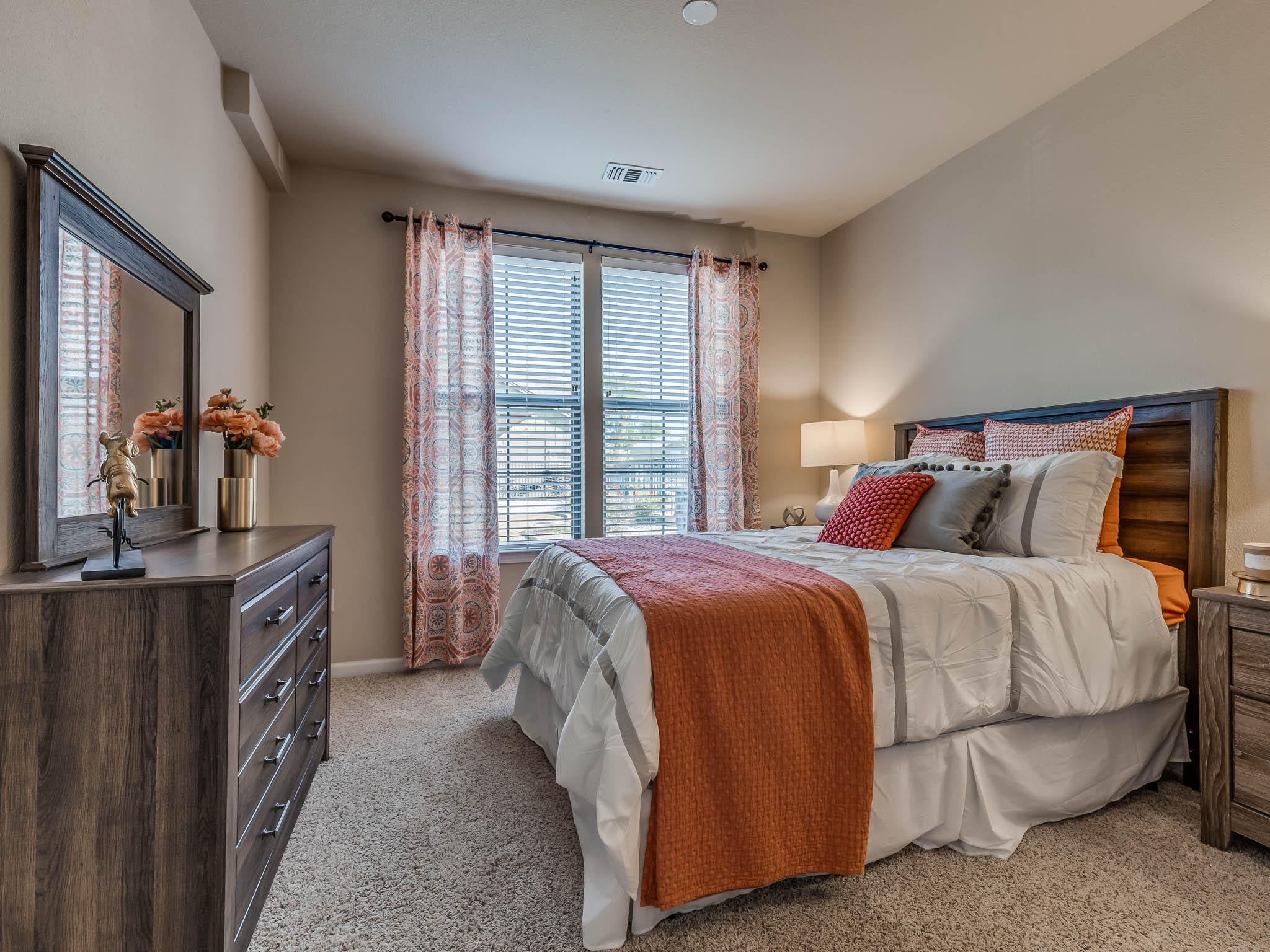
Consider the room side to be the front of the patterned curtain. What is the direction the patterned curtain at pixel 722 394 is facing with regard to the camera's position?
facing the viewer

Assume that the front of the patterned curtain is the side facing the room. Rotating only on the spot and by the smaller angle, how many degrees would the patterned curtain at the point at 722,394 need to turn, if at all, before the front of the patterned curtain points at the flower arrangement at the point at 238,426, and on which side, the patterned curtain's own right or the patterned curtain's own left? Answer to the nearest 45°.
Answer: approximately 45° to the patterned curtain's own right

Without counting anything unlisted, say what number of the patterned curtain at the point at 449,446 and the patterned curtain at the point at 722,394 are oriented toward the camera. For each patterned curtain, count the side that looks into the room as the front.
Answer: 2

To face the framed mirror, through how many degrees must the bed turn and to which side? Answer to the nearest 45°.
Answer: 0° — it already faces it

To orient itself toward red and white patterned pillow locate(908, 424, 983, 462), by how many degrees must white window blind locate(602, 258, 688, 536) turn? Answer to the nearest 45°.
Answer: approximately 45° to its left

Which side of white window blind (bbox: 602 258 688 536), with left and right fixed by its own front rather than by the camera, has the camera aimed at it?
front

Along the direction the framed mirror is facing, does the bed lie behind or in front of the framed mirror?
in front

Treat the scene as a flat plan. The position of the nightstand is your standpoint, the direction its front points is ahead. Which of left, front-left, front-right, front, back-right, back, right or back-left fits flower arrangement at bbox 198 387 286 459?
front

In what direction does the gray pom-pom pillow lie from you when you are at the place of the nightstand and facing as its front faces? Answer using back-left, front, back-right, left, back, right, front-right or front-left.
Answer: front-right

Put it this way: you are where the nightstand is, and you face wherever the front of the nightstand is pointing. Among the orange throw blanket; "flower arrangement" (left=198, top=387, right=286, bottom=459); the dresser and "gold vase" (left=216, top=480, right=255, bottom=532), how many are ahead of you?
4

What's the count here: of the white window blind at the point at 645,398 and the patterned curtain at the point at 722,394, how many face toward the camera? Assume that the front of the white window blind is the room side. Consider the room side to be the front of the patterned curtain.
2

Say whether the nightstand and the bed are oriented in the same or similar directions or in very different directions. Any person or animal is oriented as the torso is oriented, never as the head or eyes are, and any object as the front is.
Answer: same or similar directions

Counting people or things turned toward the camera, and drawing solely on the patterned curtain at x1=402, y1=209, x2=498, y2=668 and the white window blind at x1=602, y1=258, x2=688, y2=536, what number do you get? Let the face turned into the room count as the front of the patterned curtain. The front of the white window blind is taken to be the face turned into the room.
2

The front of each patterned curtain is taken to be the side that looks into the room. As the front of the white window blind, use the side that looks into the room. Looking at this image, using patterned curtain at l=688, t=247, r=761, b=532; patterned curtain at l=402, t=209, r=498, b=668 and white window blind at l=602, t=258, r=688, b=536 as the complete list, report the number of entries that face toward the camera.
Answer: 3
